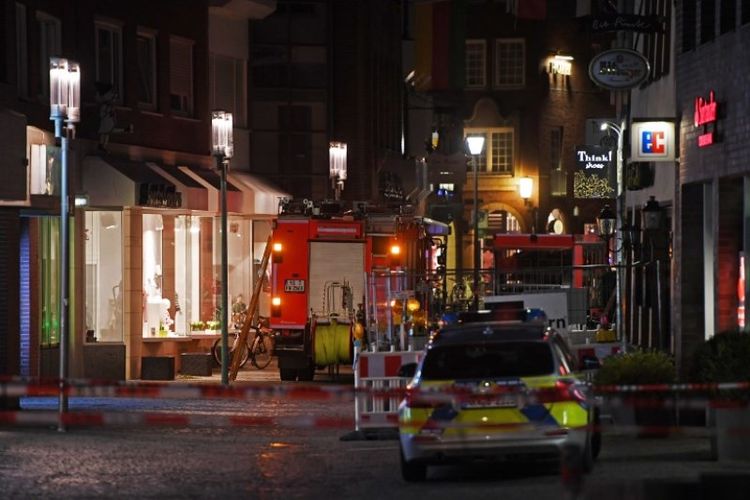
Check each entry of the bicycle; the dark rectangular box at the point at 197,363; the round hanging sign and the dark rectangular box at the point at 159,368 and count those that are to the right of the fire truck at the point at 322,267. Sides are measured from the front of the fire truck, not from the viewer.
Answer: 1

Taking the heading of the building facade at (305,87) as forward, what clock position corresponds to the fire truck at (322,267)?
The fire truck is roughly at 12 o'clock from the building facade.

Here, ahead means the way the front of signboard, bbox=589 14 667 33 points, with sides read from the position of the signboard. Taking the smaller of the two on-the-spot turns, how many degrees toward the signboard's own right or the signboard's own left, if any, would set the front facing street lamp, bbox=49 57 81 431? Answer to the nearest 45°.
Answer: approximately 45° to the signboard's own right

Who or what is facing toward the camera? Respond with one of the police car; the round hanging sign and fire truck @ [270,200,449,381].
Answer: the round hanging sign

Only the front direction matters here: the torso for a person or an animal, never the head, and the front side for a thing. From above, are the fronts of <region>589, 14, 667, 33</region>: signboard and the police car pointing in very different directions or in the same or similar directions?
very different directions

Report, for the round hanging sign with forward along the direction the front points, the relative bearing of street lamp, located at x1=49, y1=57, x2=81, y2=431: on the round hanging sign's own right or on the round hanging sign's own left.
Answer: on the round hanging sign's own right

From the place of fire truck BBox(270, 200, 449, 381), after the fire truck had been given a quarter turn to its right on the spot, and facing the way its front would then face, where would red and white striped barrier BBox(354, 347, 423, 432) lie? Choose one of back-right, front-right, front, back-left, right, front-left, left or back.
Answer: front-right

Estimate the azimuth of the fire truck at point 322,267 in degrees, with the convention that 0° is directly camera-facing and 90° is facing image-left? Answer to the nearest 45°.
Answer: approximately 225°

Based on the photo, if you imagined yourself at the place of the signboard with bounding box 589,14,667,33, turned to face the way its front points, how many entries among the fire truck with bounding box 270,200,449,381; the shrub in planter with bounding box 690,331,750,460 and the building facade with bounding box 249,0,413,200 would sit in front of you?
1

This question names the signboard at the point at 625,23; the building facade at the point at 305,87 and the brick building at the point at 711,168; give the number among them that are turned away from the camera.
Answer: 0

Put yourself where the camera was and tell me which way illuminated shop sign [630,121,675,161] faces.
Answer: facing the viewer

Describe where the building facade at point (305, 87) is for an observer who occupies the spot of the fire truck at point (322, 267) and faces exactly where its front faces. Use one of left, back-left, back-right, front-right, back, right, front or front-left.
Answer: front-left

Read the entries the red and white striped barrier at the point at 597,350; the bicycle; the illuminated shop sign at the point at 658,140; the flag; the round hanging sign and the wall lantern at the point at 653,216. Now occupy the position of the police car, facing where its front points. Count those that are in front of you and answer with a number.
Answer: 6
